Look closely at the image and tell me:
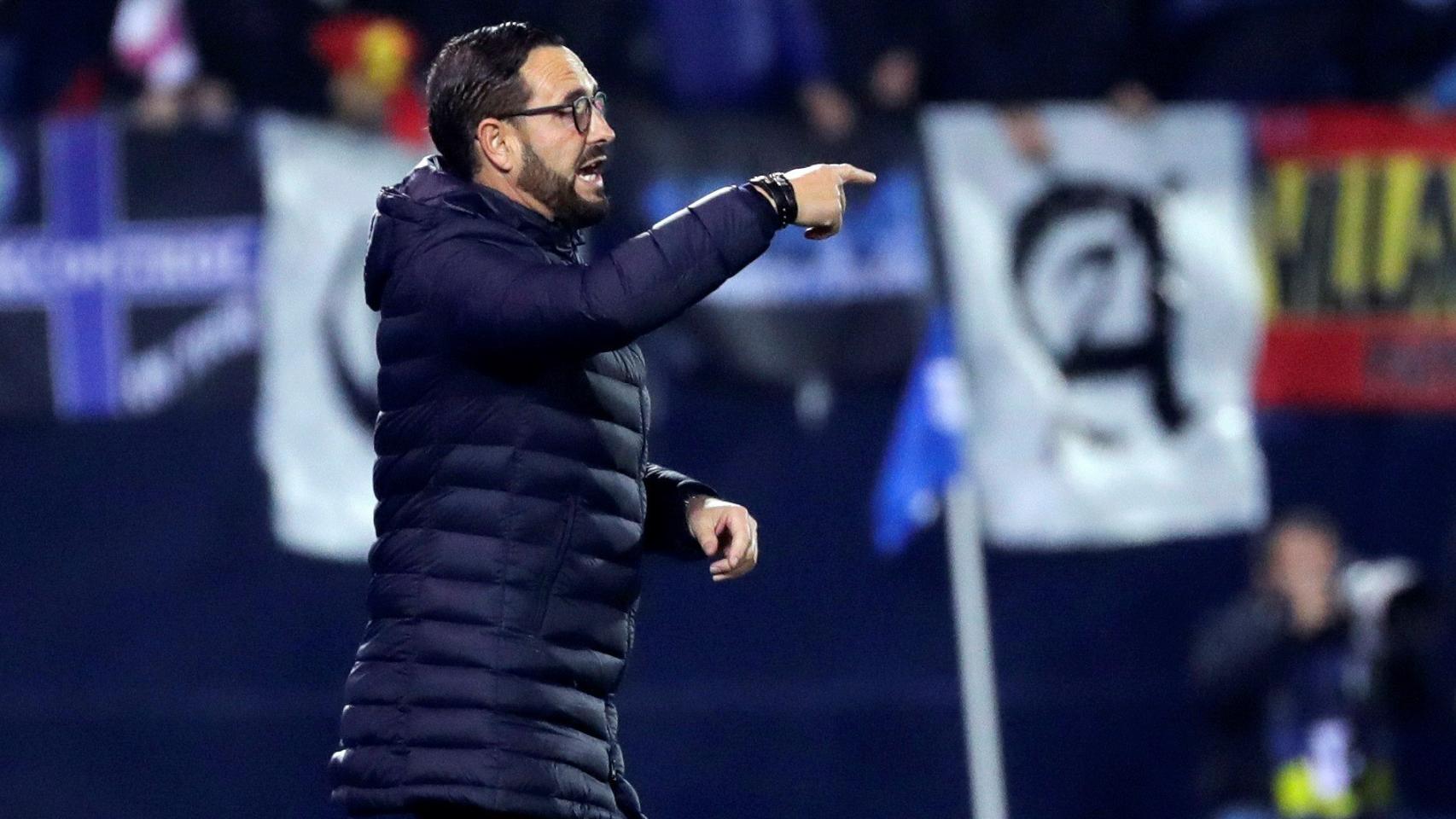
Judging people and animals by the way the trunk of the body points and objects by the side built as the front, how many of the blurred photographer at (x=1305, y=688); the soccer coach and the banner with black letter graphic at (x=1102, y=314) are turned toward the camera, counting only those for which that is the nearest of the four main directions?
2

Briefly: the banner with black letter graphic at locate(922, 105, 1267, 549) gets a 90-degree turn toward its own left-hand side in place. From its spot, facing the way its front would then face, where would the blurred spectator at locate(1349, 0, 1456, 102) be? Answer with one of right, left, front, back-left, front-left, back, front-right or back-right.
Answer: front-left

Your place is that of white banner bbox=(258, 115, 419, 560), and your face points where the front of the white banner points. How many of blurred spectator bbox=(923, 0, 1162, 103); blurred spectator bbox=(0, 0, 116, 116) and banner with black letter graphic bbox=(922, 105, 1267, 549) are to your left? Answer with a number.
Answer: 2

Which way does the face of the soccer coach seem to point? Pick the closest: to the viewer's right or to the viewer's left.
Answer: to the viewer's right

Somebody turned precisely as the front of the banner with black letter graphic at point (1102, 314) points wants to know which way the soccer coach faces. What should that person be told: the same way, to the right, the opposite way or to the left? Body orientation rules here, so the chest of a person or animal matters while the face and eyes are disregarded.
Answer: to the left

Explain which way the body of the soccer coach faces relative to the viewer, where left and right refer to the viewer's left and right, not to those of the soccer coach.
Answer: facing to the right of the viewer

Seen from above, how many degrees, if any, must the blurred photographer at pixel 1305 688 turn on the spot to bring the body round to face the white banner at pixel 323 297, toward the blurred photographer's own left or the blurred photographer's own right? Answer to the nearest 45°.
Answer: approximately 90° to the blurred photographer's own right

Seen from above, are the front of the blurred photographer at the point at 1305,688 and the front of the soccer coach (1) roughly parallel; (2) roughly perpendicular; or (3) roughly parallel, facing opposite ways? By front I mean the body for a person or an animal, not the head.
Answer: roughly perpendicular

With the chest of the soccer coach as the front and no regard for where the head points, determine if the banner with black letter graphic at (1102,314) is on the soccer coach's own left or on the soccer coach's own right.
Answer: on the soccer coach's own left
